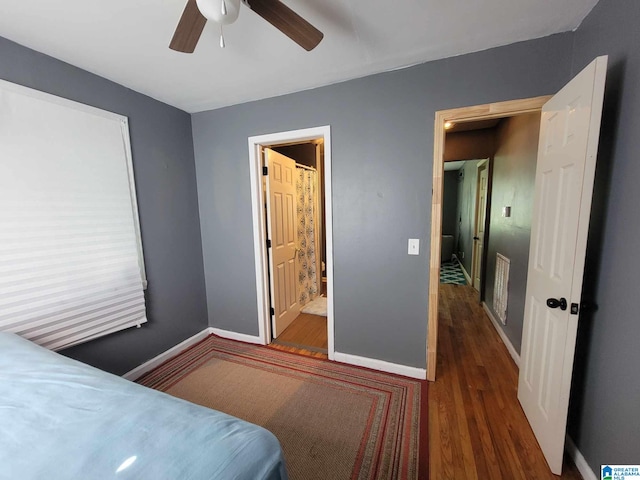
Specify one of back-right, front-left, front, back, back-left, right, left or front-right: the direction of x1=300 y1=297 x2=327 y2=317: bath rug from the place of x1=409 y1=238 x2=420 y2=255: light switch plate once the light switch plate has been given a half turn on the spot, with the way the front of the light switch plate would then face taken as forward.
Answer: front-left

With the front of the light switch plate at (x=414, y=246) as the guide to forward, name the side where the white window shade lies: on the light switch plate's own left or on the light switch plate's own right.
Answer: on the light switch plate's own right

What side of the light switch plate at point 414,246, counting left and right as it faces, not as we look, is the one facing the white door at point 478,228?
back

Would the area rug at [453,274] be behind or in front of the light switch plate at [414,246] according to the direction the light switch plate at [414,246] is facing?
behind

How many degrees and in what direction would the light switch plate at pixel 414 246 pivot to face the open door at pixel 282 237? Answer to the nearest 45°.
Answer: approximately 90° to its right

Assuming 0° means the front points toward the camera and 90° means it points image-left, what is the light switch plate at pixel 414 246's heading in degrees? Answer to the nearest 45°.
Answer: approximately 0°

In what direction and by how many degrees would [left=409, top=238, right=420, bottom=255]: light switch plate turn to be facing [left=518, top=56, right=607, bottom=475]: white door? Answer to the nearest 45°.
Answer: approximately 45° to its left

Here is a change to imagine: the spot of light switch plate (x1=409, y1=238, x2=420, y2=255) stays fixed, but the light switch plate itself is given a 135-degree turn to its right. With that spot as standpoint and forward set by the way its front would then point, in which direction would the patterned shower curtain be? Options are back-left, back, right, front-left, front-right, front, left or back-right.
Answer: front

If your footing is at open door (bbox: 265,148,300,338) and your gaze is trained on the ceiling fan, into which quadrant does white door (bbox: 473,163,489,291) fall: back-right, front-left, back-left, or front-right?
back-left

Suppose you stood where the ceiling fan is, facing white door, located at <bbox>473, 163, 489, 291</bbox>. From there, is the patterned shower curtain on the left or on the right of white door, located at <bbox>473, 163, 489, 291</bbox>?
left
